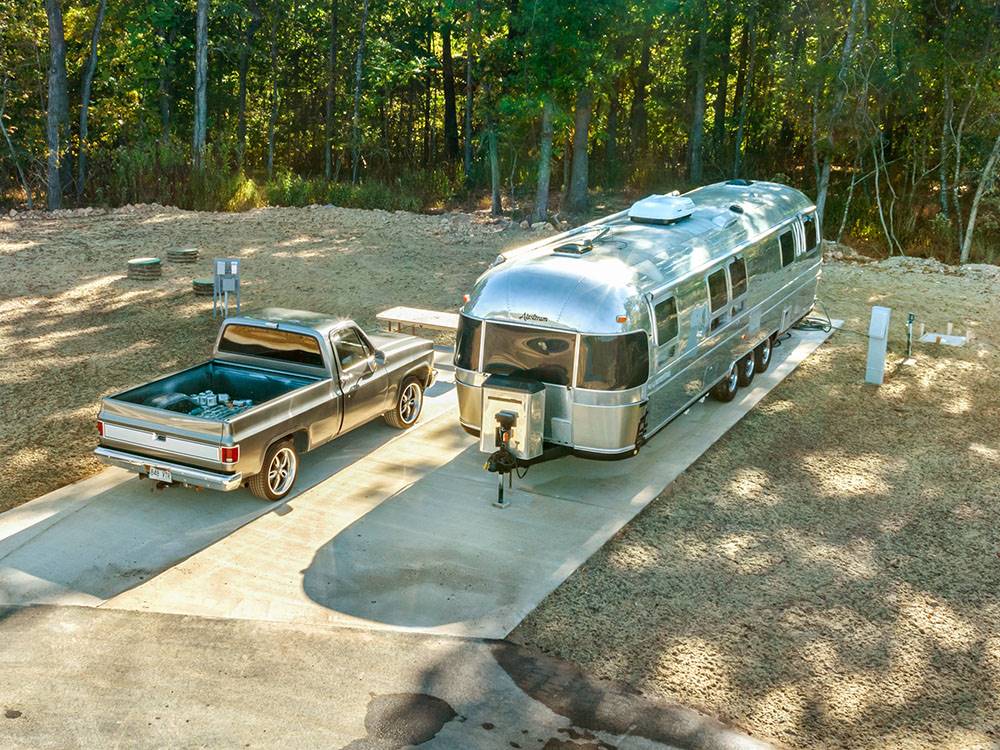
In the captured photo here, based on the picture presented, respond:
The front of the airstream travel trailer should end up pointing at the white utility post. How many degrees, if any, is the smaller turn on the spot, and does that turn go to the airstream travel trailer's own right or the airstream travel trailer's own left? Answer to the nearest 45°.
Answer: approximately 180°

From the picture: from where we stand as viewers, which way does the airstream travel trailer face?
facing the viewer and to the left of the viewer
